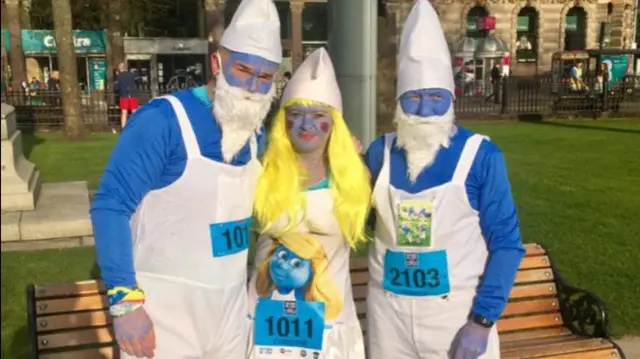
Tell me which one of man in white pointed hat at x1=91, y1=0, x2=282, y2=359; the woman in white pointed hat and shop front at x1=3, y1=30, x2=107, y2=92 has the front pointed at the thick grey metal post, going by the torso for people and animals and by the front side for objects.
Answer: the shop front

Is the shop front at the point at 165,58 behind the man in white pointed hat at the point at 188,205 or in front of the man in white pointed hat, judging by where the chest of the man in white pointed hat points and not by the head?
behind

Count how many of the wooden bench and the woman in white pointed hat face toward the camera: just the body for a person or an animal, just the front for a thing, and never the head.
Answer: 2

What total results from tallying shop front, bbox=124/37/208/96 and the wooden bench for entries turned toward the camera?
2

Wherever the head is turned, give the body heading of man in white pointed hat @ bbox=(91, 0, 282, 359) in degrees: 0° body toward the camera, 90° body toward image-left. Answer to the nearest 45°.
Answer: approximately 315°

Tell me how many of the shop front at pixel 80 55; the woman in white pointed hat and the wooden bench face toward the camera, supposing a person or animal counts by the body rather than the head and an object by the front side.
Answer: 3

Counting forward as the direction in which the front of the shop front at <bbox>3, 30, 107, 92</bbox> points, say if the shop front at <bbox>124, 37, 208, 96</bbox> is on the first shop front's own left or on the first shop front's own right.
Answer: on the first shop front's own left

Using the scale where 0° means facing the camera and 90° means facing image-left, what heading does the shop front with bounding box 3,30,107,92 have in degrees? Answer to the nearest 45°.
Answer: approximately 0°

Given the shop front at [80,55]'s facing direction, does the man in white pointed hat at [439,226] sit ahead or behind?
ahead

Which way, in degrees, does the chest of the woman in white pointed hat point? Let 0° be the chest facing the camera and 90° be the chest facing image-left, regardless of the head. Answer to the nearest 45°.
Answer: approximately 0°

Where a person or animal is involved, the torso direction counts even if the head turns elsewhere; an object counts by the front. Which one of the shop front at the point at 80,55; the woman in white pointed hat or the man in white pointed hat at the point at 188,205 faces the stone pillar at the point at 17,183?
the shop front
